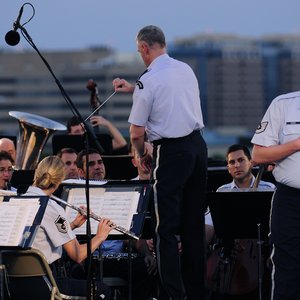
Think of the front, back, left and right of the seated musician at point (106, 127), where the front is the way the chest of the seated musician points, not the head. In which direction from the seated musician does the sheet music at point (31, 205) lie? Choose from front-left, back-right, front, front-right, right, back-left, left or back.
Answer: front

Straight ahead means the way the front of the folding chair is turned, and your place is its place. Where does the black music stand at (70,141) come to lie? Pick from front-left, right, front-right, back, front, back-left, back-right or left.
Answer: front-left

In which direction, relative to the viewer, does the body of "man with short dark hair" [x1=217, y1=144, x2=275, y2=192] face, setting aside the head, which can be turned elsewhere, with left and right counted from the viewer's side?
facing the viewer

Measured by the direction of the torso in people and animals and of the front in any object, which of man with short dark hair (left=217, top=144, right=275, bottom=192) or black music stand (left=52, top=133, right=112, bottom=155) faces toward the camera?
the man with short dark hair

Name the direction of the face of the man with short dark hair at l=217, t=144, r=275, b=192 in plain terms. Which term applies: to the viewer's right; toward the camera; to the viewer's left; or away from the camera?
toward the camera

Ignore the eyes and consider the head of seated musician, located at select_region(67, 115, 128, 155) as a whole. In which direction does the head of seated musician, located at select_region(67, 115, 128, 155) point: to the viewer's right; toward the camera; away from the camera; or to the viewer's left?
toward the camera

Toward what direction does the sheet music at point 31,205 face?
toward the camera

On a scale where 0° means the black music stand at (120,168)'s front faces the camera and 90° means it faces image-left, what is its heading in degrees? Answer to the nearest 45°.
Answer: approximately 180°

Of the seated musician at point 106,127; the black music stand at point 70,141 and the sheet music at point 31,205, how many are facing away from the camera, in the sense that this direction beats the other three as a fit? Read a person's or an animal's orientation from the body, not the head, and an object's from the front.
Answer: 1

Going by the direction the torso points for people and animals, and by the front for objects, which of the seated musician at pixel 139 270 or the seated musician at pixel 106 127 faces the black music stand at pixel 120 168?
the seated musician at pixel 106 127

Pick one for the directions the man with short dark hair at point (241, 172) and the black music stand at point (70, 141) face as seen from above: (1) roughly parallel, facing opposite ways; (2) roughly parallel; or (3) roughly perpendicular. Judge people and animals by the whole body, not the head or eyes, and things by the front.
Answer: roughly parallel, facing opposite ways

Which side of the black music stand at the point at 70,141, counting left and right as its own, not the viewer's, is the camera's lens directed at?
back

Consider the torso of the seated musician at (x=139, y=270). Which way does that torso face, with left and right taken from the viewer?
facing the viewer and to the right of the viewer

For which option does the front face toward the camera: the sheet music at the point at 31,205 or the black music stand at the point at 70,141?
the sheet music

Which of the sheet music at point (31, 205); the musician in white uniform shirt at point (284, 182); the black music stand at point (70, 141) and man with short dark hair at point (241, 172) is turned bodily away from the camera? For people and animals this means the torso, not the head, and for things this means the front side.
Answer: the black music stand

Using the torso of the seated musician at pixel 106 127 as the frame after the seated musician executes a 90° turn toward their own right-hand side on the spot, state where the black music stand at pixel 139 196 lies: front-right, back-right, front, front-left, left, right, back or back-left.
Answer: left

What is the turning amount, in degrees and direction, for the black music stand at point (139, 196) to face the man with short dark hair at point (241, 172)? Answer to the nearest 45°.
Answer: approximately 180°

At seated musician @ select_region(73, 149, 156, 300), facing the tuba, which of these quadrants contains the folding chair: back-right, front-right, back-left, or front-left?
back-left

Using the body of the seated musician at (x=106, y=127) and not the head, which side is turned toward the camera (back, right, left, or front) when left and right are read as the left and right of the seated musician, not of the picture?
front
